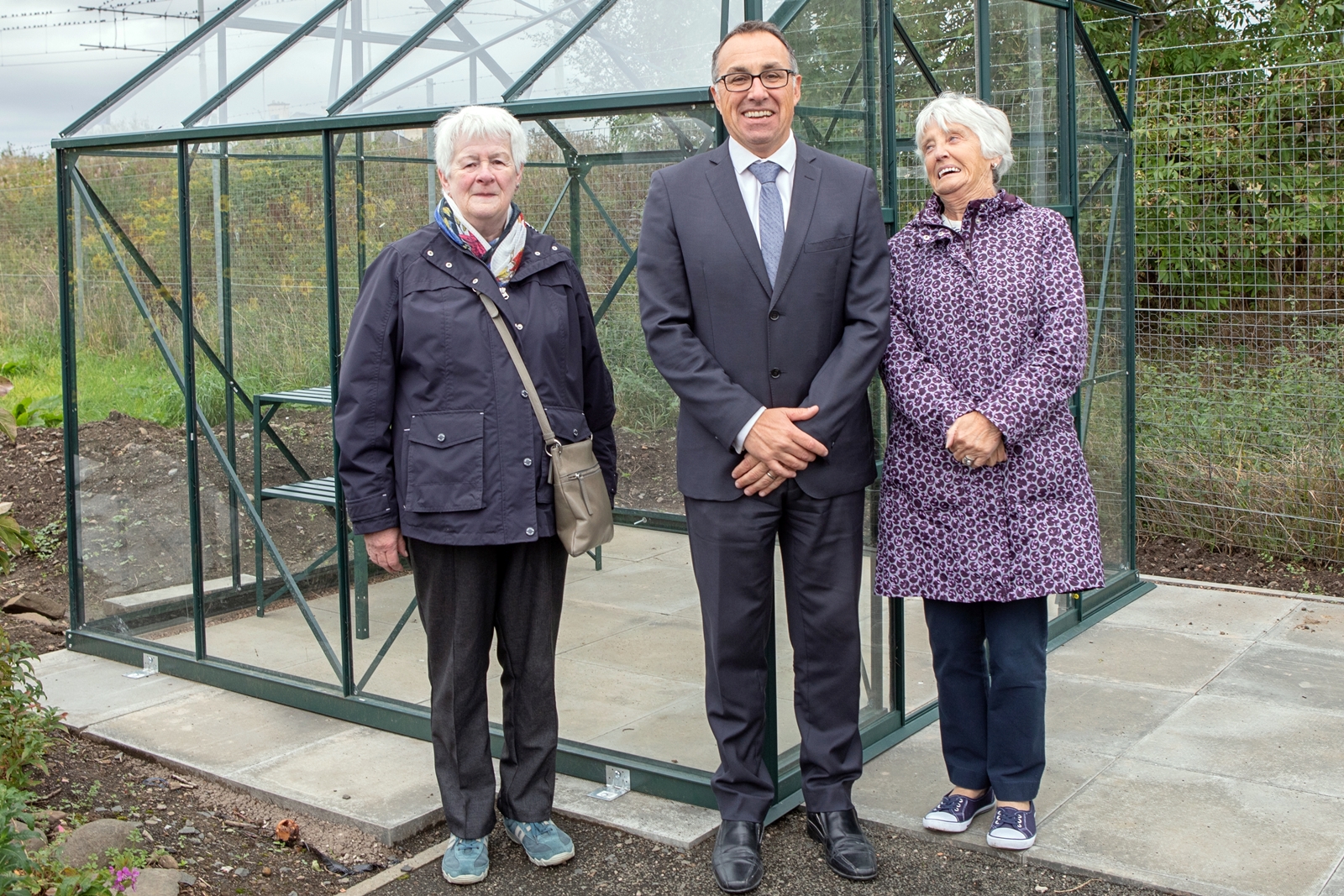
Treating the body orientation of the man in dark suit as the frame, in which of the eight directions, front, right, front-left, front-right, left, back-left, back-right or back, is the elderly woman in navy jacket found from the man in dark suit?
right

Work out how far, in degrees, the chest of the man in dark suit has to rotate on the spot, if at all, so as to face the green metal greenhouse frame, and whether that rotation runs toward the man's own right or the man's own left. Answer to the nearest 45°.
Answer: approximately 135° to the man's own right

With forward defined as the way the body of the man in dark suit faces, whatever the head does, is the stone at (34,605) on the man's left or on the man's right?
on the man's right

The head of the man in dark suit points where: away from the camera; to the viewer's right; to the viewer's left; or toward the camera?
toward the camera

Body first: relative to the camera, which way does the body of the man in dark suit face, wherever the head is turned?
toward the camera

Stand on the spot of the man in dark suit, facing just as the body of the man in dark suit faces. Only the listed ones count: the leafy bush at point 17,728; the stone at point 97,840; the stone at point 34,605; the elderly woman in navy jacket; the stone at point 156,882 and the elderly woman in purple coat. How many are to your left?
1

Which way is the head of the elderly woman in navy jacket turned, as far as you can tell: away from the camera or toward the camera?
toward the camera

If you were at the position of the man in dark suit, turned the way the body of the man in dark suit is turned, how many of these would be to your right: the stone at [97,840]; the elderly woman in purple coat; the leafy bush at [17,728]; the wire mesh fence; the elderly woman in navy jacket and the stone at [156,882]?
4

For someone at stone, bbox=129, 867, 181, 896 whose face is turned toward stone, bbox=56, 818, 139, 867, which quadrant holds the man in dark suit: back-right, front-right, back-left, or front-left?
back-right

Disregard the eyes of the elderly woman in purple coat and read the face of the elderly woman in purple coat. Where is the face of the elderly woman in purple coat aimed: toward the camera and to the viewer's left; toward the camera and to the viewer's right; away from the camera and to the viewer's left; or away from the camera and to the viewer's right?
toward the camera and to the viewer's left
